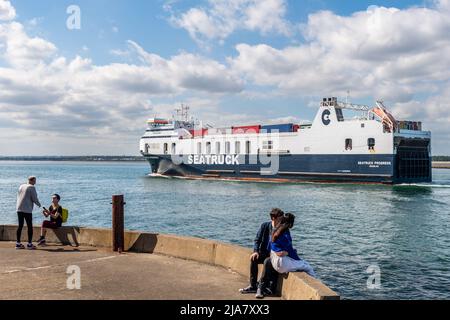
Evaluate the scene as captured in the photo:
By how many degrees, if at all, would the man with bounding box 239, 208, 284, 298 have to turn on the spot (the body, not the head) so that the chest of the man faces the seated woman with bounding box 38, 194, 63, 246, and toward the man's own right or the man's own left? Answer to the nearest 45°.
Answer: approximately 90° to the man's own right

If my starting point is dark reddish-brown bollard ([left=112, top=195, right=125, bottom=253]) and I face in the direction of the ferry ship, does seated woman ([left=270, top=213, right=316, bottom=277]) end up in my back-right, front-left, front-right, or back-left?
back-right

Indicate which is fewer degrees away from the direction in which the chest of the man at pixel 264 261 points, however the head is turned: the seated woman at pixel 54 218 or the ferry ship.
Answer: the seated woman

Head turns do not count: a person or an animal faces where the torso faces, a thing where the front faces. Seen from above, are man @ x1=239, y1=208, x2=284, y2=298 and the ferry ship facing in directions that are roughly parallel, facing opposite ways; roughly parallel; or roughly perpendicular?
roughly perpendicular

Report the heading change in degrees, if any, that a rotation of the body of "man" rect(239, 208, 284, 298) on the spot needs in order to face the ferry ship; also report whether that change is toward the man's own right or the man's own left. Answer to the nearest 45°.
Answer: approximately 135° to the man's own right

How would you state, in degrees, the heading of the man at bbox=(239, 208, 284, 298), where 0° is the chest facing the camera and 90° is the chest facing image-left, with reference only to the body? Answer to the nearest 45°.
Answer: approximately 45°

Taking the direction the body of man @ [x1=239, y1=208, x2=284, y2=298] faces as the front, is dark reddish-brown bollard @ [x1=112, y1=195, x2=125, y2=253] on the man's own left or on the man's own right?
on the man's own right
